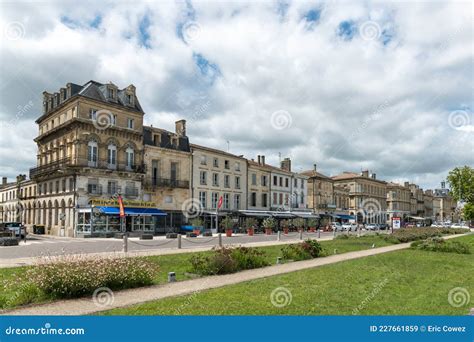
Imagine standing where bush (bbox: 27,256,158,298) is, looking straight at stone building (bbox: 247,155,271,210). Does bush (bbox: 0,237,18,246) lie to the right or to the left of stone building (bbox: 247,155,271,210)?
left

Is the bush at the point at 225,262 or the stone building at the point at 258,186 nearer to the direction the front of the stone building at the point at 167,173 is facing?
the bush

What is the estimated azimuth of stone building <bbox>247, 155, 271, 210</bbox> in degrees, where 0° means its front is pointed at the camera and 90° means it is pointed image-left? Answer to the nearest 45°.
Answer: approximately 315°

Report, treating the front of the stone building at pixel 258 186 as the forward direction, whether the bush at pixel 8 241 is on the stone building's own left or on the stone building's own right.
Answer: on the stone building's own right

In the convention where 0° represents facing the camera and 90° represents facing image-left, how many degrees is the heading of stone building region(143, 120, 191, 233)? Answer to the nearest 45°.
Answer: approximately 315°

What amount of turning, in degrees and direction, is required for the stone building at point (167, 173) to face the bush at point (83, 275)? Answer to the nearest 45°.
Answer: approximately 45° to its right
